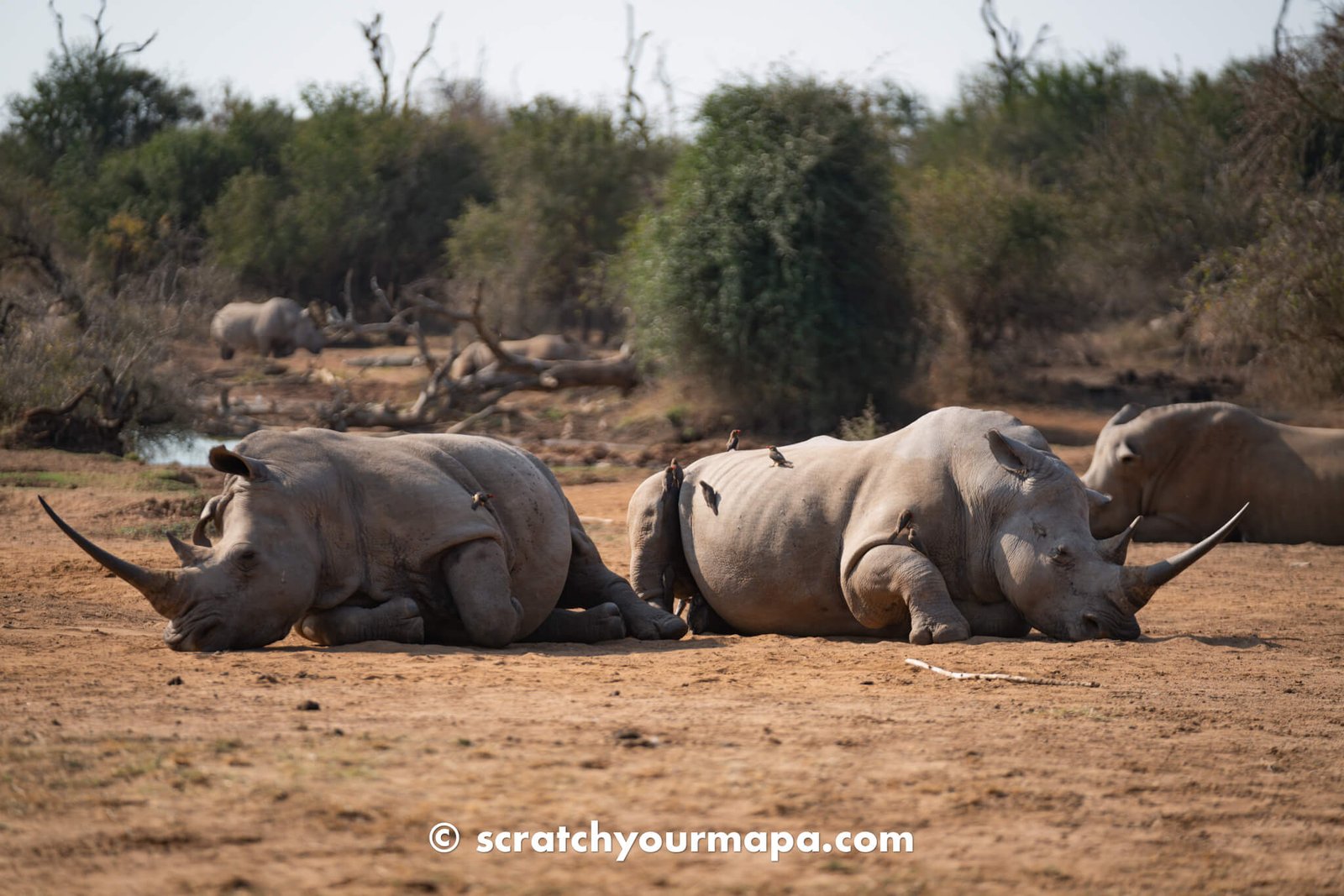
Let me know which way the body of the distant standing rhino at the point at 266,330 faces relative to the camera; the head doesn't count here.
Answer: to the viewer's right

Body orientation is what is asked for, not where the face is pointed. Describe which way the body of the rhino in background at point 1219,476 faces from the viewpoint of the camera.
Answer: to the viewer's left

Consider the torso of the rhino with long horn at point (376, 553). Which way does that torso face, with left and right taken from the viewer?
facing to the left of the viewer

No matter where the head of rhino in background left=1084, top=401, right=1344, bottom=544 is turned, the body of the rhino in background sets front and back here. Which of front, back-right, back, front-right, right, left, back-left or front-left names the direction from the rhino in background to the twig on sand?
left

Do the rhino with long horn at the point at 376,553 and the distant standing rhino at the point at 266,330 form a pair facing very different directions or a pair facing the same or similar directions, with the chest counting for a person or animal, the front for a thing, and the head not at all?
very different directions

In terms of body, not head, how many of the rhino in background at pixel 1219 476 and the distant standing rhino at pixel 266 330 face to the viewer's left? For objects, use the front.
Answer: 1

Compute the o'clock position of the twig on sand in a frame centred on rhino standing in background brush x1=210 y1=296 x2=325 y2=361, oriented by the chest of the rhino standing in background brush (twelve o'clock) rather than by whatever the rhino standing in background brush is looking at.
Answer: The twig on sand is roughly at 3 o'clock from the rhino standing in background brush.

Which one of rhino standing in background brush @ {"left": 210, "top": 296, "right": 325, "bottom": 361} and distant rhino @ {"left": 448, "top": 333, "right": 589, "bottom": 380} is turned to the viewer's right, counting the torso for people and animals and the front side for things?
the rhino standing in background brush

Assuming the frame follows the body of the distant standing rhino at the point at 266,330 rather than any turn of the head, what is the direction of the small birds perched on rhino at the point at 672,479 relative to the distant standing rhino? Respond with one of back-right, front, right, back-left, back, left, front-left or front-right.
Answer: right
